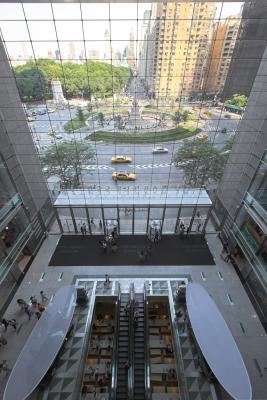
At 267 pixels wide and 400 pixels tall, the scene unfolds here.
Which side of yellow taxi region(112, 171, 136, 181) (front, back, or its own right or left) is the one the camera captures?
right

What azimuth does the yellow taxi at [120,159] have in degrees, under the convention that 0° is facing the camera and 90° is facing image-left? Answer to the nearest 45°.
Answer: approximately 270°

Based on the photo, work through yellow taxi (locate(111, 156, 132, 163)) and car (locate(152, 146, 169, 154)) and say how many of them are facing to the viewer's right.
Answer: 2

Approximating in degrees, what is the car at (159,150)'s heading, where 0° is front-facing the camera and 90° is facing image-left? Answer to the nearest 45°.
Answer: approximately 270°

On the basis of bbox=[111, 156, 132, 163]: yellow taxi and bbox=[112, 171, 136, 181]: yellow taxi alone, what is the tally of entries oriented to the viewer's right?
2

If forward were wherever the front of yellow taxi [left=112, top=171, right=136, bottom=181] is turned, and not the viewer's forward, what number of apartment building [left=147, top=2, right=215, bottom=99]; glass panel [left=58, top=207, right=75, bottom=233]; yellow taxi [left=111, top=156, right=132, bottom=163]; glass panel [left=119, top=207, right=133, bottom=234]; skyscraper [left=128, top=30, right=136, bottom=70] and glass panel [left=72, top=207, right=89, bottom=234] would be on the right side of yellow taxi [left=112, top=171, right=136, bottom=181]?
3
